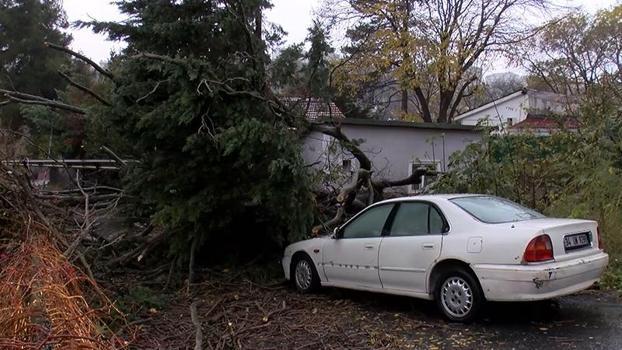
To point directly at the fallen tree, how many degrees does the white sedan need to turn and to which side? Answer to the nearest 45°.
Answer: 0° — it already faces it

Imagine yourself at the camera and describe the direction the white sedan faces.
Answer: facing away from the viewer and to the left of the viewer

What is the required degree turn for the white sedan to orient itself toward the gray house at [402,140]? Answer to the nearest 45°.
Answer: approximately 45° to its right
